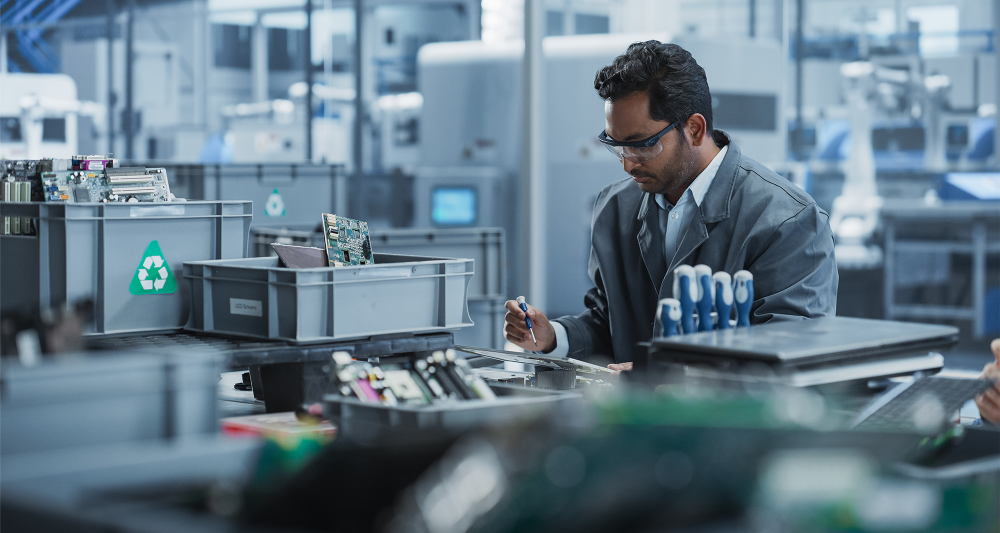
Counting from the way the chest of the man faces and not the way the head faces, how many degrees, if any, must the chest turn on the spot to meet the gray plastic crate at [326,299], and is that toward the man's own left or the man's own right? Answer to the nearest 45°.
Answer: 0° — they already face it

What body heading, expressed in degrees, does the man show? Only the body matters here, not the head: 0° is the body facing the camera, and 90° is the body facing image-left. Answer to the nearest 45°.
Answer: approximately 45°

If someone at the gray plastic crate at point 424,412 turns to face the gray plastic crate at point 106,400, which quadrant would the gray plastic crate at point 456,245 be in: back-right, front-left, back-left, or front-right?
back-right

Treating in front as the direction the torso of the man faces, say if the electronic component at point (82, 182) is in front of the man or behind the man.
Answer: in front

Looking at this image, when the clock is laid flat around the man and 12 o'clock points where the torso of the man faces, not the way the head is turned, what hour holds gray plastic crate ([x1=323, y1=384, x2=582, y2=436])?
The gray plastic crate is roughly at 11 o'clock from the man.
